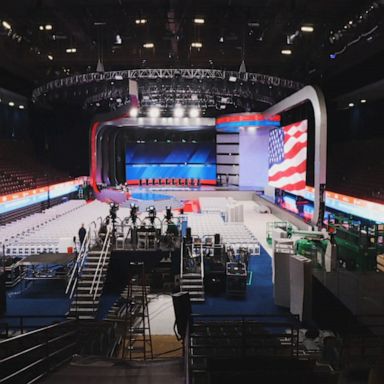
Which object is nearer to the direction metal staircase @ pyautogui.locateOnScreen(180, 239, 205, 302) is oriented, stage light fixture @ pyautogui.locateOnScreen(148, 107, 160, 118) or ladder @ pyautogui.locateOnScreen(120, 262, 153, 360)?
the ladder

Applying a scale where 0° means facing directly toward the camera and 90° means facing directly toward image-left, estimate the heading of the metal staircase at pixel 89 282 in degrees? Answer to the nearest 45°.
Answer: approximately 0°

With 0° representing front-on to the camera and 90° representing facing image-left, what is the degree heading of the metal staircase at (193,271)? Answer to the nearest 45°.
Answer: approximately 0°

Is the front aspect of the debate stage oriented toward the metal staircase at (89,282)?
yes

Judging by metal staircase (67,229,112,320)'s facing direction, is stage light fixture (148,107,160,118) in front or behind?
behind

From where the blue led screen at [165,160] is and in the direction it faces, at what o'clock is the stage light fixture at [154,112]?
The stage light fixture is roughly at 12 o'clock from the blue led screen.
